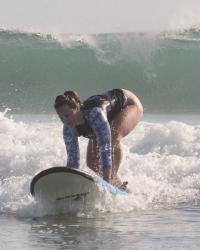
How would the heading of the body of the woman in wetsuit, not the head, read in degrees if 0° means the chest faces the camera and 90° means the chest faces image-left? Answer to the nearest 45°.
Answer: approximately 45°
